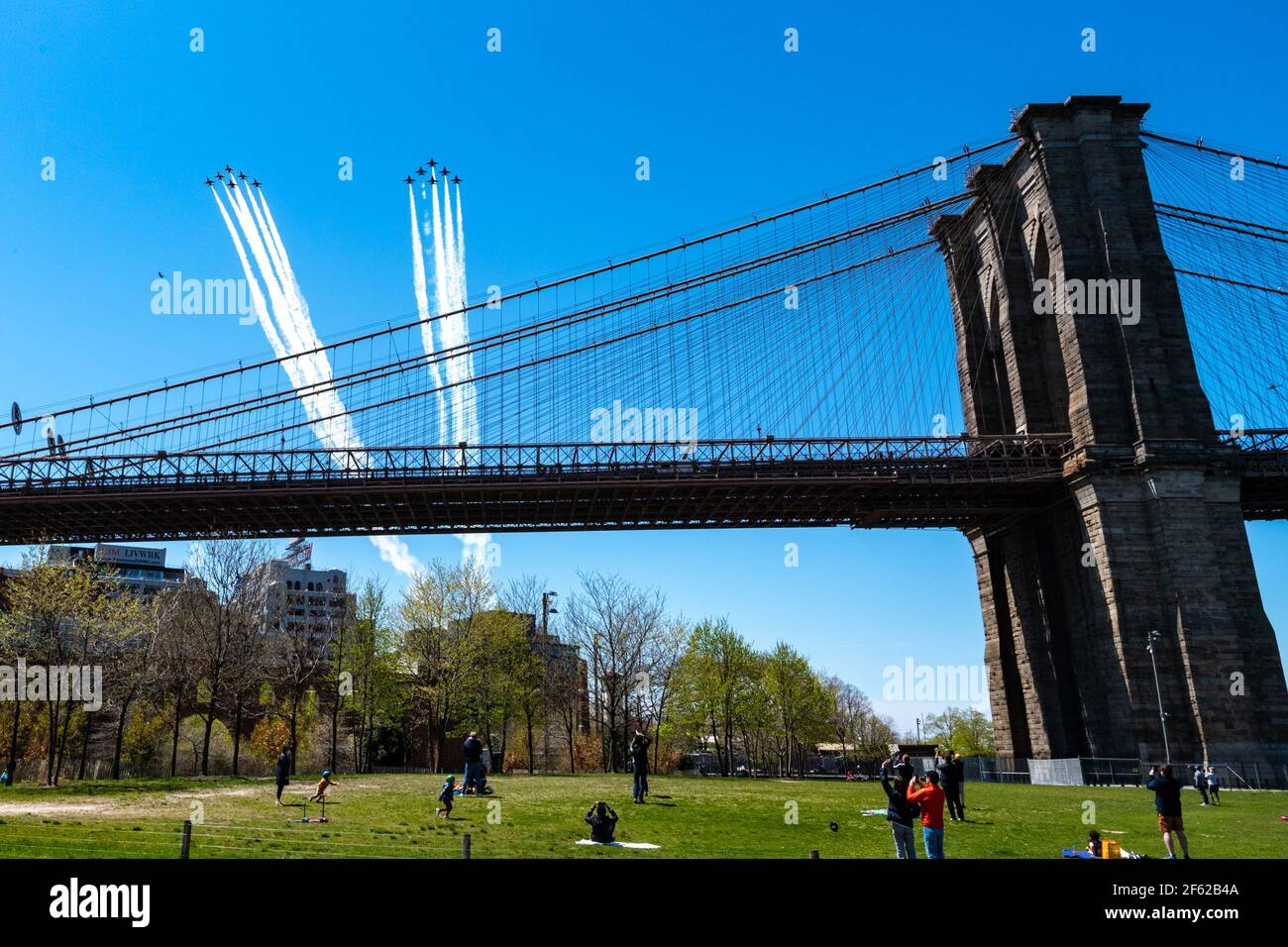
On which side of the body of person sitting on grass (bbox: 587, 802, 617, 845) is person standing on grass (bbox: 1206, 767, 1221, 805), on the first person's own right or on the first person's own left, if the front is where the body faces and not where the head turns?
on the first person's own right

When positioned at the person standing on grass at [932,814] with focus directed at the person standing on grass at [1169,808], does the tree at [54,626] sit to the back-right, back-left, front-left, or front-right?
back-left

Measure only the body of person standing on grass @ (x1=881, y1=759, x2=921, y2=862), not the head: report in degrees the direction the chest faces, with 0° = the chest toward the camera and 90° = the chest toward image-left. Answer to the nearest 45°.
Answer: approximately 180°

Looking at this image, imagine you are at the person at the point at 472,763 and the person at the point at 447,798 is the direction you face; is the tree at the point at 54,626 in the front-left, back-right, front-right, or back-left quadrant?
back-right

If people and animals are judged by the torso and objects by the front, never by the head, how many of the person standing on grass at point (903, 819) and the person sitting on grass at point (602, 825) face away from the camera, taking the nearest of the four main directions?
2

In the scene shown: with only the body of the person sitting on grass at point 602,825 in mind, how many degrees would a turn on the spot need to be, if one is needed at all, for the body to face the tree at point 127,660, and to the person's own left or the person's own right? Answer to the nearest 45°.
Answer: approximately 45° to the person's own left

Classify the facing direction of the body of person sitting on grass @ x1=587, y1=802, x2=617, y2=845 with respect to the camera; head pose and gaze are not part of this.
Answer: away from the camera

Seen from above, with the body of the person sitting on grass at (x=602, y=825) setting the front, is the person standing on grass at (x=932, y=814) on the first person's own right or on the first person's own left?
on the first person's own right
